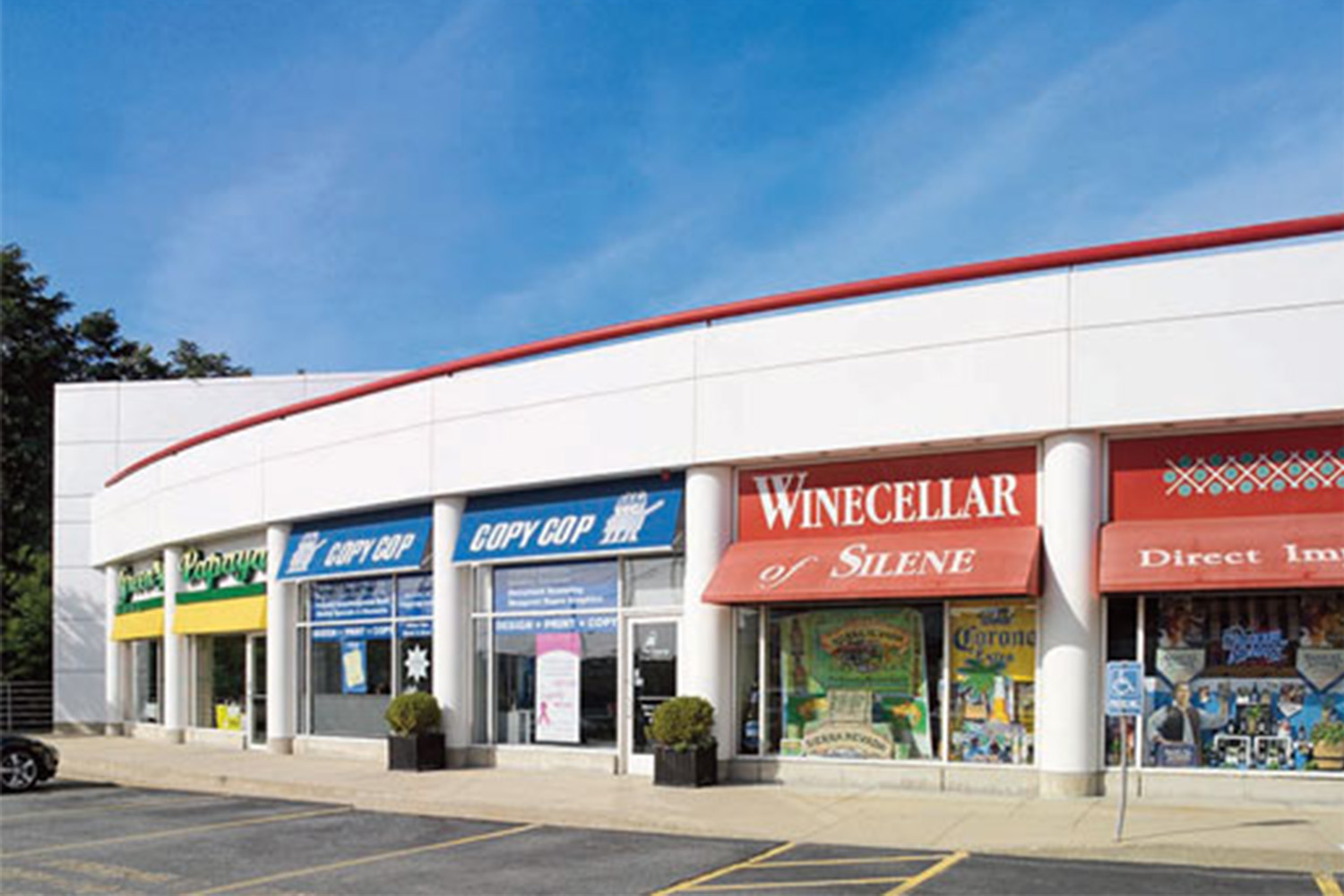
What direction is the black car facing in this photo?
to the viewer's right

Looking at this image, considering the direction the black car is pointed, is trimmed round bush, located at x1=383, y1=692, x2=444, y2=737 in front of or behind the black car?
in front

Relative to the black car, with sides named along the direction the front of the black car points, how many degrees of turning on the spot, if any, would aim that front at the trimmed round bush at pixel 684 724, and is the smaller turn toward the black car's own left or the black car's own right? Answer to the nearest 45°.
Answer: approximately 45° to the black car's own right

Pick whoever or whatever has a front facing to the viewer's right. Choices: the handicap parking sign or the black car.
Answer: the black car

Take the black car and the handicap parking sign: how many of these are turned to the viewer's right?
1
